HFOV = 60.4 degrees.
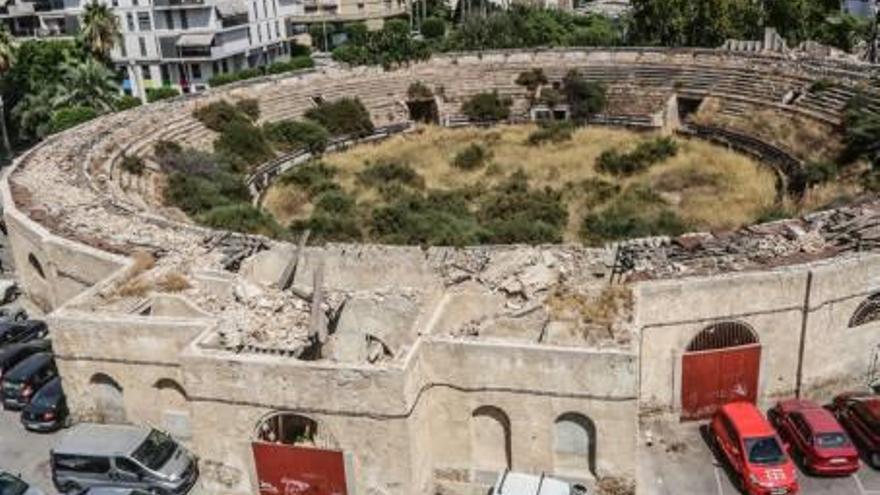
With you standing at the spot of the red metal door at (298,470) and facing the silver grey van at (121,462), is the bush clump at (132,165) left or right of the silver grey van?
right

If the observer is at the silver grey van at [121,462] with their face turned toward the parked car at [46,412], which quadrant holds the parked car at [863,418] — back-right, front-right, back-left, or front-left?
back-right

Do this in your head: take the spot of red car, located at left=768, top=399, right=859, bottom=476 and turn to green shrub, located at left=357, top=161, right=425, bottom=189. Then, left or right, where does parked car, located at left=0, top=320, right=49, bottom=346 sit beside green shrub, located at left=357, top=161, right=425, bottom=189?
left
